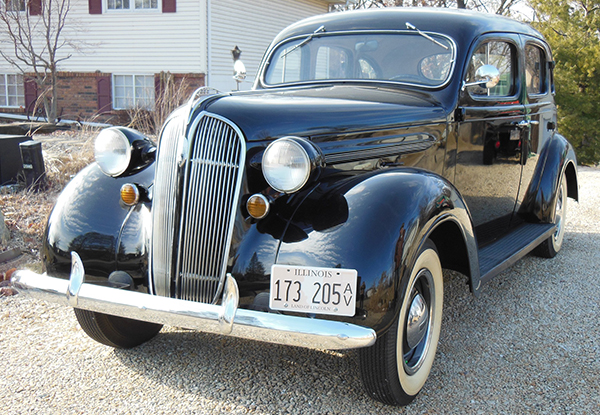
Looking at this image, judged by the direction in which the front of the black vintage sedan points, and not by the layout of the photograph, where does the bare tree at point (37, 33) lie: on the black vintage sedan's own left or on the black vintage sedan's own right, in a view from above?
on the black vintage sedan's own right

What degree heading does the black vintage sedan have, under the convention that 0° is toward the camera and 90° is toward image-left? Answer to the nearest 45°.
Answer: approximately 45°

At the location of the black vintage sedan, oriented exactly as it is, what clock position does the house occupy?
The house is roughly at 4 o'clock from the black vintage sedan.

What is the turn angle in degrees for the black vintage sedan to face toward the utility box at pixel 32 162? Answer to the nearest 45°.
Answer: approximately 90° to its right

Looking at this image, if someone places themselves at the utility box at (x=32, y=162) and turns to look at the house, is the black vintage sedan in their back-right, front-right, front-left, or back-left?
back-right

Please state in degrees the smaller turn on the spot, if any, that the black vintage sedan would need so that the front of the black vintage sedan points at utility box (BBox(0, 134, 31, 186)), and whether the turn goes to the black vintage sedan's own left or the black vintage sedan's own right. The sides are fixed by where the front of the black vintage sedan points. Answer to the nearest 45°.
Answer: approximately 90° to the black vintage sedan's own right
